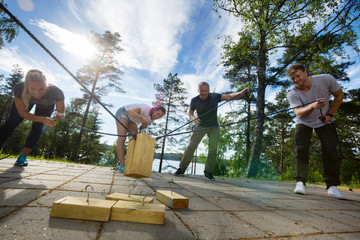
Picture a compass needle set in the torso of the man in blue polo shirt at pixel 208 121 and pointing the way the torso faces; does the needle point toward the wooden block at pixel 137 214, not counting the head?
yes

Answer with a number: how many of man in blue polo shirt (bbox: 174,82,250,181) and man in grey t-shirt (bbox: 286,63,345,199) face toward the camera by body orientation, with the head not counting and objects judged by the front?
2

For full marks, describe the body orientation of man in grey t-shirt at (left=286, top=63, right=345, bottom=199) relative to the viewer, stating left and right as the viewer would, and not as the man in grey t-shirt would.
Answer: facing the viewer

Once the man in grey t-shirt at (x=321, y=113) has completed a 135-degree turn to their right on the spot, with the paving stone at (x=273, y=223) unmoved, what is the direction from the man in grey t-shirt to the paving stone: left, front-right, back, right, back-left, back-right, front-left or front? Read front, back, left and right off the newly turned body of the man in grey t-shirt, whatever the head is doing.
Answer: back-left

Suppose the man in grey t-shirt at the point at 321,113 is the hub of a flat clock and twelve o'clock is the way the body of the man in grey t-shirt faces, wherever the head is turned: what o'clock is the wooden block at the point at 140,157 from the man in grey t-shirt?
The wooden block is roughly at 1 o'clock from the man in grey t-shirt.

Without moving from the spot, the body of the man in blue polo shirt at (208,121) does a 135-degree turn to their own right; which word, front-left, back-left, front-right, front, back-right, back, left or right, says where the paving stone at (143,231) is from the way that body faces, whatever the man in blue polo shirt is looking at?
back-left

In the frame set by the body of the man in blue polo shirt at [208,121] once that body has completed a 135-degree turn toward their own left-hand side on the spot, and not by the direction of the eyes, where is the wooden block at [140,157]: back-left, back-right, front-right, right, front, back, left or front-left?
back-right

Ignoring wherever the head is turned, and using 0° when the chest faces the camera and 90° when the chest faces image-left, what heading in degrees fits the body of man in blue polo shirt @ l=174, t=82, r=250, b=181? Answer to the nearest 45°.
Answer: approximately 0°

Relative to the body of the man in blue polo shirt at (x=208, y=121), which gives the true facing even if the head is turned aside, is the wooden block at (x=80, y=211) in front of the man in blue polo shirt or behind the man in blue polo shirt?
in front

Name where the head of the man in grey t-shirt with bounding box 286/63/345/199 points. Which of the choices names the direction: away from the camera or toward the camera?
toward the camera

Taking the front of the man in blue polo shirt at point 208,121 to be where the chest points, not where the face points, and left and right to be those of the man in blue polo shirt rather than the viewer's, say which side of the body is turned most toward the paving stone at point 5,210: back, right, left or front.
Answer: front

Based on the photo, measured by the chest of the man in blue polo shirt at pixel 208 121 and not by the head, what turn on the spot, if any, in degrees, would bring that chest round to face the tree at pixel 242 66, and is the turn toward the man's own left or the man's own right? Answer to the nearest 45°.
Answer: approximately 180°

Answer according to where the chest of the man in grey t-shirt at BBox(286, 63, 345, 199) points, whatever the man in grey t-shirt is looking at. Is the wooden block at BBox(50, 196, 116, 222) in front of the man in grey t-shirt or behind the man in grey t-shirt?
in front

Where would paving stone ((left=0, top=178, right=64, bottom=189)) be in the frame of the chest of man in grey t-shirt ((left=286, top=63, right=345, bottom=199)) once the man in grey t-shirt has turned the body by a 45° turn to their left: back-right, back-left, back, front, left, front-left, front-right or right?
right

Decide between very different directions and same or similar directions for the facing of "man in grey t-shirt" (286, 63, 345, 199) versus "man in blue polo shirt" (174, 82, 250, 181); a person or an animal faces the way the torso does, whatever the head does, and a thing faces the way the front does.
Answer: same or similar directions

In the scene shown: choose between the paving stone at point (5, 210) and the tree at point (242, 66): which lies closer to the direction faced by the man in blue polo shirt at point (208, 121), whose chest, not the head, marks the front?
the paving stone

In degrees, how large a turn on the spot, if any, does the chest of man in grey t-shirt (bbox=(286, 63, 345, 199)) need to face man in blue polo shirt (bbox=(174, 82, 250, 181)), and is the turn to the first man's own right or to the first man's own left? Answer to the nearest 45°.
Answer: approximately 90° to the first man's own right
